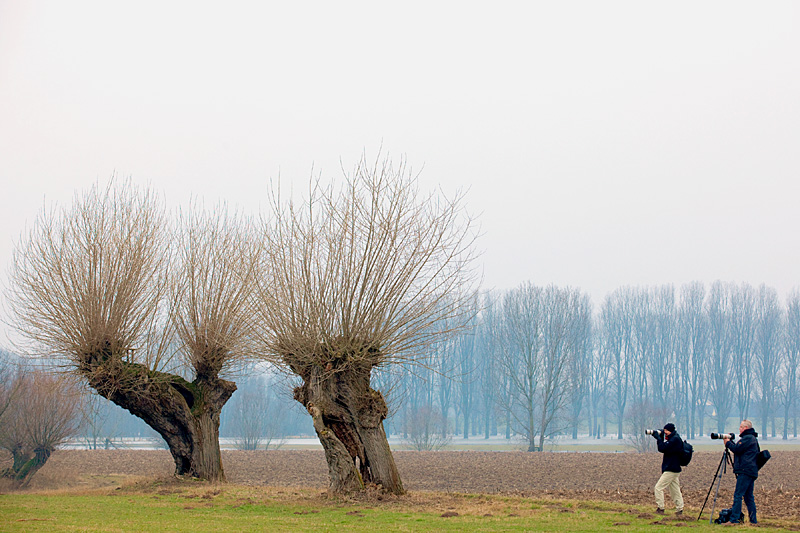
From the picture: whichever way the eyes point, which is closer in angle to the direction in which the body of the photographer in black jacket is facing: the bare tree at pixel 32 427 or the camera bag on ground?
the bare tree

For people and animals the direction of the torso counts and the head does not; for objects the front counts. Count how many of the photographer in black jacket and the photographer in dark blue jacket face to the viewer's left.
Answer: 2

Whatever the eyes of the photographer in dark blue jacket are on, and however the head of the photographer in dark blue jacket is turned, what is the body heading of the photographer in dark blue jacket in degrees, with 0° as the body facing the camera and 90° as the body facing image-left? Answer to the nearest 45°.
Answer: approximately 90°

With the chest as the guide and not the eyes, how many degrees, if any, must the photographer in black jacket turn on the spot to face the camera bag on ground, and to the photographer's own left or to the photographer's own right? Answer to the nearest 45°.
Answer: approximately 135° to the photographer's own left

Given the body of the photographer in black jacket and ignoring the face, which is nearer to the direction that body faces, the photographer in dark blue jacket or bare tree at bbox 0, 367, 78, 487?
the bare tree

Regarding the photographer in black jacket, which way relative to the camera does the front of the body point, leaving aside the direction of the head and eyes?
to the viewer's left
